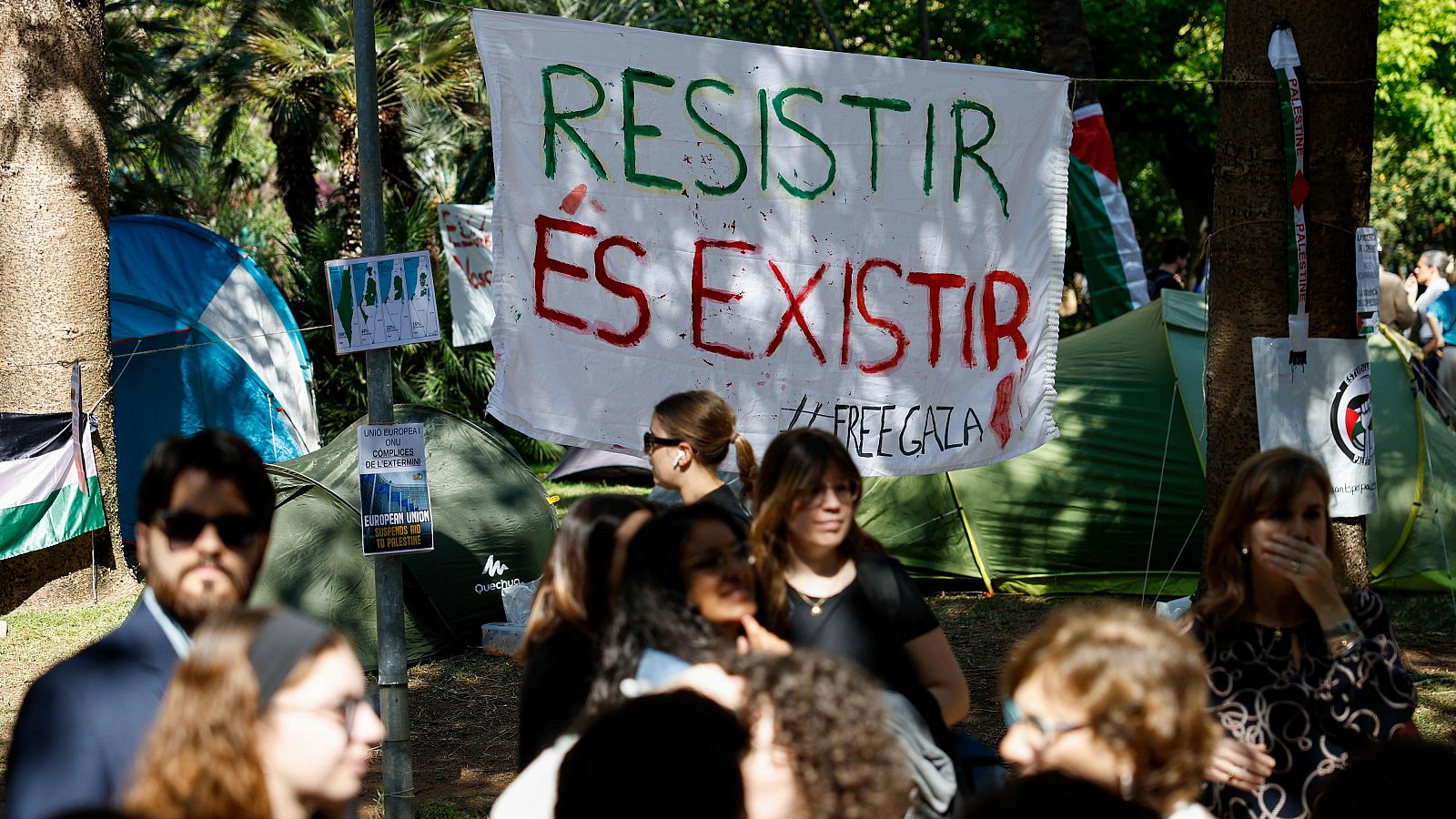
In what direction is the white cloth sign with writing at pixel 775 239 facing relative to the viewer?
toward the camera

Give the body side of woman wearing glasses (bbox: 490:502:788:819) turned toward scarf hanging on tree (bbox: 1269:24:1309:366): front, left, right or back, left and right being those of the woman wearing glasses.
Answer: left

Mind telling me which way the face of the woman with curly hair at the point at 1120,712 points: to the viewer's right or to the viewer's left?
to the viewer's left

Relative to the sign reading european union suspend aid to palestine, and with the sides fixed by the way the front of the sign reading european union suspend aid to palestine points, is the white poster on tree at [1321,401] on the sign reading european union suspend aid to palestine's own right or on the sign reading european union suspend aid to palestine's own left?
on the sign reading european union suspend aid to palestine's own left

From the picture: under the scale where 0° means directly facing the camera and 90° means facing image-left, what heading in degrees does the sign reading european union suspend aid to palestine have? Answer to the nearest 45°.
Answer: approximately 0°

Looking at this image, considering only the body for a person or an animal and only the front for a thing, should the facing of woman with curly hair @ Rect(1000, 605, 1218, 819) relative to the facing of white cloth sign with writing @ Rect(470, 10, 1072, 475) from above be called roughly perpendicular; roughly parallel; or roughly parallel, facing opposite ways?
roughly perpendicular

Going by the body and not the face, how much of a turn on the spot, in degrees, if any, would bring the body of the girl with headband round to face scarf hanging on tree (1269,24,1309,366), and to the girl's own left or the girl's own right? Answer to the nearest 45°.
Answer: approximately 45° to the girl's own left

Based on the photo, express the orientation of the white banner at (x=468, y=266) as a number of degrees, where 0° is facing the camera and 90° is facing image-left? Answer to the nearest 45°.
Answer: approximately 0°

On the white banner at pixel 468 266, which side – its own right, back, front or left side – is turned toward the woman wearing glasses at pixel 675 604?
front

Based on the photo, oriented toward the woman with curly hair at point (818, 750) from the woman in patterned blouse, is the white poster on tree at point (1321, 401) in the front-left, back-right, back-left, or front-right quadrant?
back-right

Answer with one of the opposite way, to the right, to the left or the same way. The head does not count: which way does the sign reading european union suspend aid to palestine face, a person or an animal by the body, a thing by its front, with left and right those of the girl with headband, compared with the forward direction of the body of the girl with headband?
to the right

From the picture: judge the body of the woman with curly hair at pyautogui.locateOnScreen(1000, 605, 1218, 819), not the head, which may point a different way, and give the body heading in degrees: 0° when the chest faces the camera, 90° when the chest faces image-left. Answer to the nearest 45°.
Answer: approximately 90°

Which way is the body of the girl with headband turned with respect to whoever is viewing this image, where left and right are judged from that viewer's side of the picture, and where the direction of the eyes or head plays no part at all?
facing to the right of the viewer

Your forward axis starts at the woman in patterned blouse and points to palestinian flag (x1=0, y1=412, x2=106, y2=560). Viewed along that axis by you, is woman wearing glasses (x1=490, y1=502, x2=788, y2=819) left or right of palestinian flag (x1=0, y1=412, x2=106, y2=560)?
left
